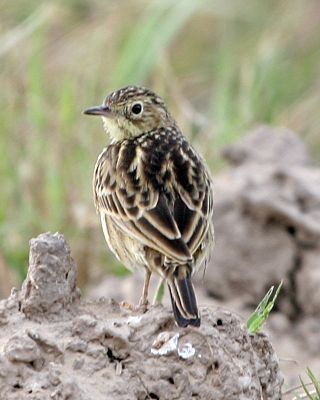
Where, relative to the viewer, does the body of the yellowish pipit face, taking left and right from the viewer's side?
facing away from the viewer and to the left of the viewer

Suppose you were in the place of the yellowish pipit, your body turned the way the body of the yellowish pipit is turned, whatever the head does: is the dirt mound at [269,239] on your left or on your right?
on your right

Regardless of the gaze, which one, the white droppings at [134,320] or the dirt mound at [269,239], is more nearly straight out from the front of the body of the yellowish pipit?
the dirt mound
